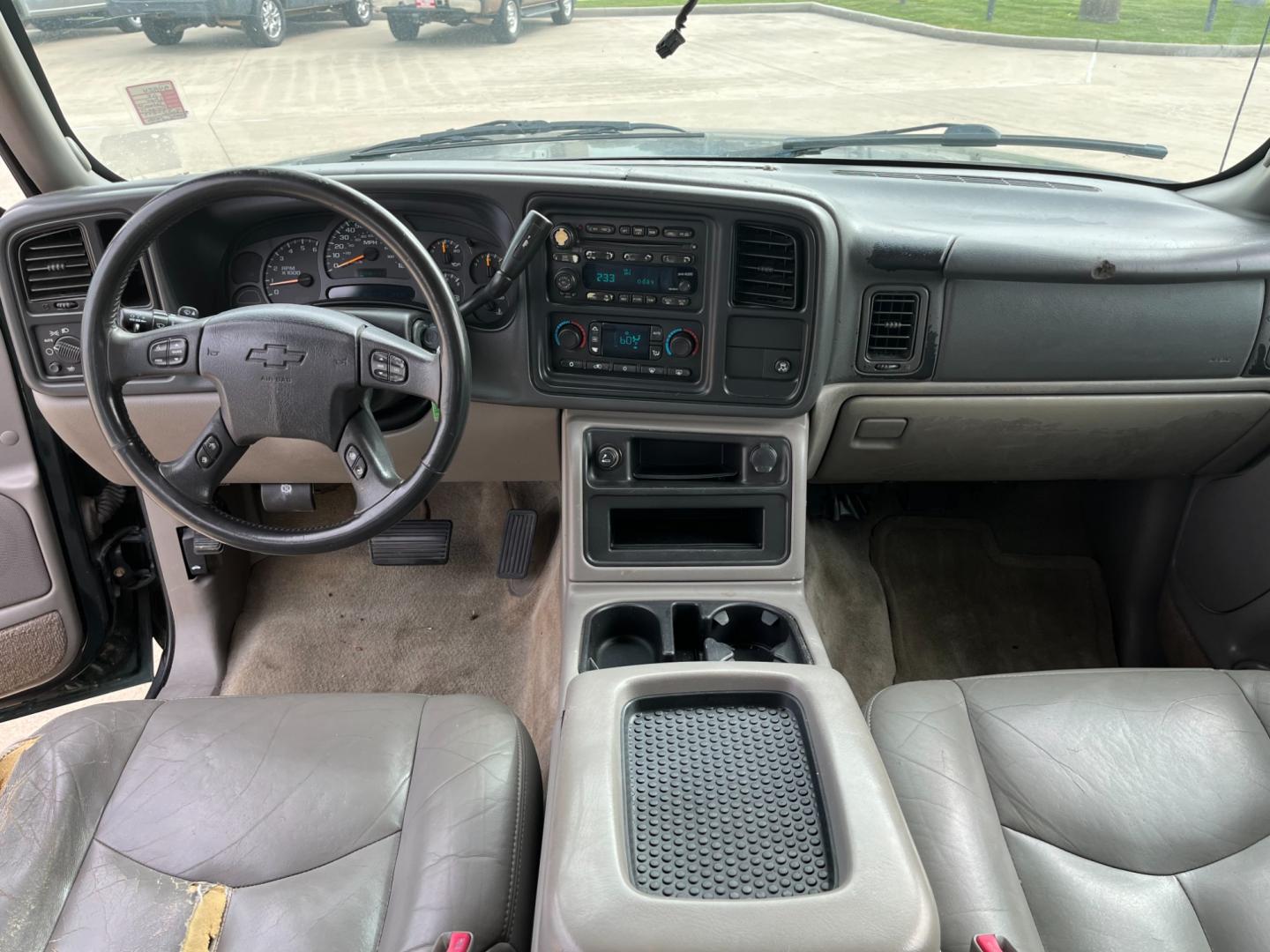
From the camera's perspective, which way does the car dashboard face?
toward the camera

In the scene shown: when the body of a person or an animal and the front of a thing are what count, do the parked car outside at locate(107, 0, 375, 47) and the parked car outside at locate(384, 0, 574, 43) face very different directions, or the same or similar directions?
same or similar directions
